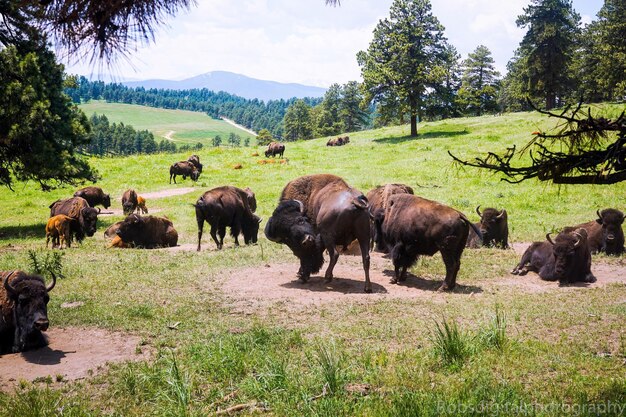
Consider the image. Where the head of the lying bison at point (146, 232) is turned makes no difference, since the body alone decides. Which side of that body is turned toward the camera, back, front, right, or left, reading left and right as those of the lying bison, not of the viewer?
left

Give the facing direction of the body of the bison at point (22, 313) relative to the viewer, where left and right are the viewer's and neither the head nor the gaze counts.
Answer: facing the viewer and to the right of the viewer

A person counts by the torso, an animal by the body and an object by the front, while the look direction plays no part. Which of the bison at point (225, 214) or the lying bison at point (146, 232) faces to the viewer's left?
the lying bison

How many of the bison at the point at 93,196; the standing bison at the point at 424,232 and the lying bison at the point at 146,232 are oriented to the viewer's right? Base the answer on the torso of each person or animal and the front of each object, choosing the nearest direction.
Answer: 1

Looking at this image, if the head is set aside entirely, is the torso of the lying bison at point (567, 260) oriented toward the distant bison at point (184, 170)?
no

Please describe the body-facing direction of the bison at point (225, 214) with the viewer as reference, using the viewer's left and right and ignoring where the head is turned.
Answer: facing away from the viewer and to the right of the viewer

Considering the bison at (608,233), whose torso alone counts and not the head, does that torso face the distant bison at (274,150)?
no
